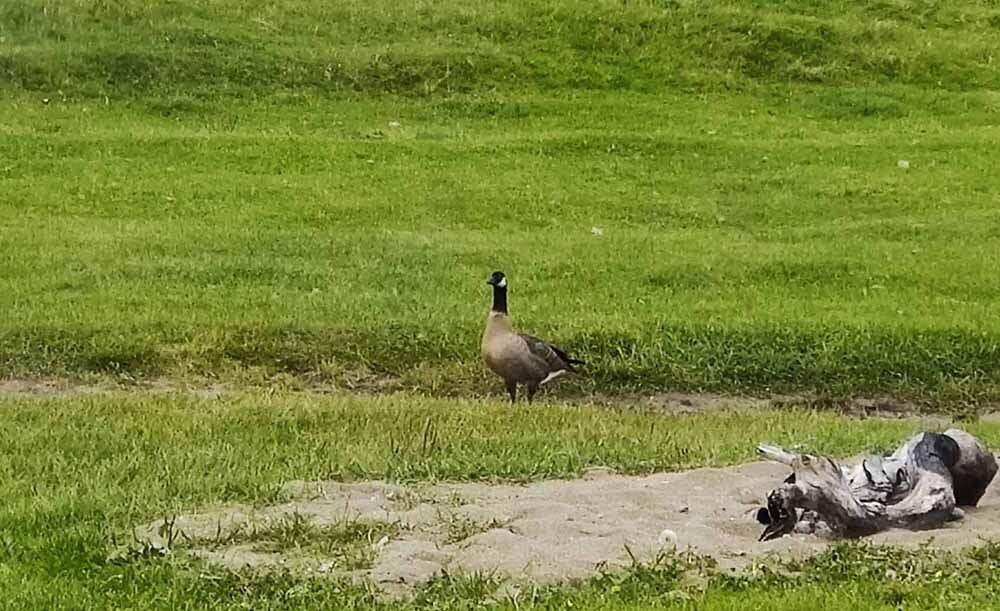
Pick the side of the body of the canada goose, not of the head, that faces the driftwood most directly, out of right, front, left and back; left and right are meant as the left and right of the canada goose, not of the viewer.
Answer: left

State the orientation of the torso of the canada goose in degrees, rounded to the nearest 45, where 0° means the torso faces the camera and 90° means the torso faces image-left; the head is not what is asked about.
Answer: approximately 45°
